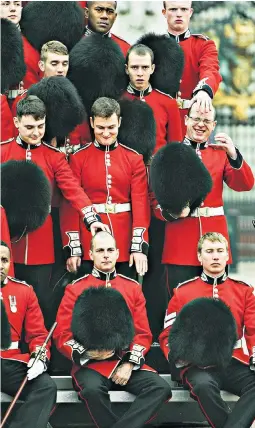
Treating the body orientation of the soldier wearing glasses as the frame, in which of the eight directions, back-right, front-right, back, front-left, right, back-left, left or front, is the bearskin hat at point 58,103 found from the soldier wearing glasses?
right

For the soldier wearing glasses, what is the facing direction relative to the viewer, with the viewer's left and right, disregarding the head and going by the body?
facing the viewer

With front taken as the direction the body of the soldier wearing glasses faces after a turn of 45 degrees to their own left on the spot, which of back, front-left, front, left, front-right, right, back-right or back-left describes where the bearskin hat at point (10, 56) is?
back-right
